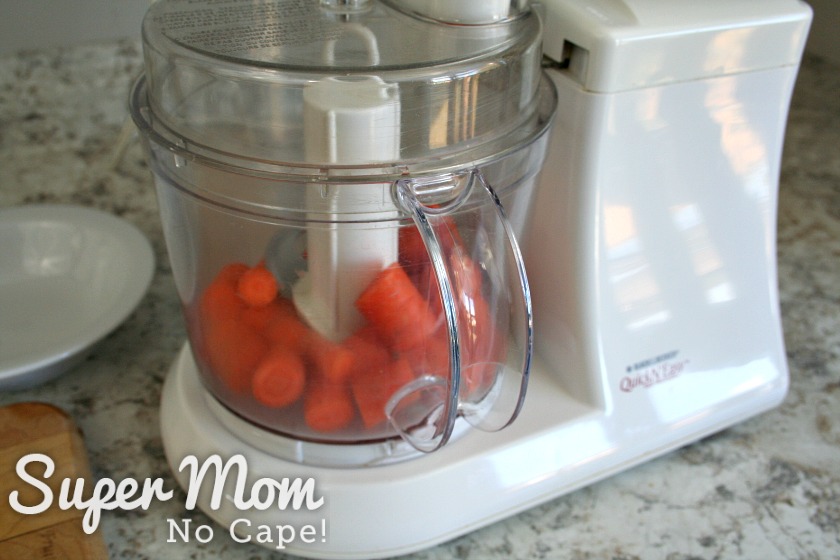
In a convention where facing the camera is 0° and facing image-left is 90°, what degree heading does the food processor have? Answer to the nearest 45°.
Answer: approximately 315°
